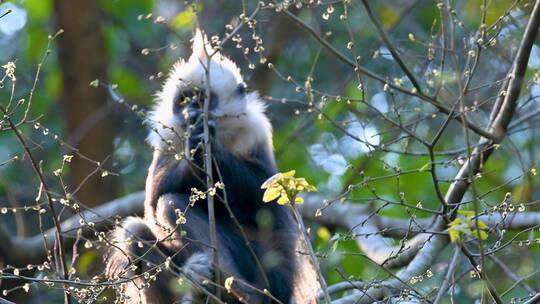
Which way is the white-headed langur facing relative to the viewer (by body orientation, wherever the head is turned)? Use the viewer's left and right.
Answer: facing the viewer and to the left of the viewer
